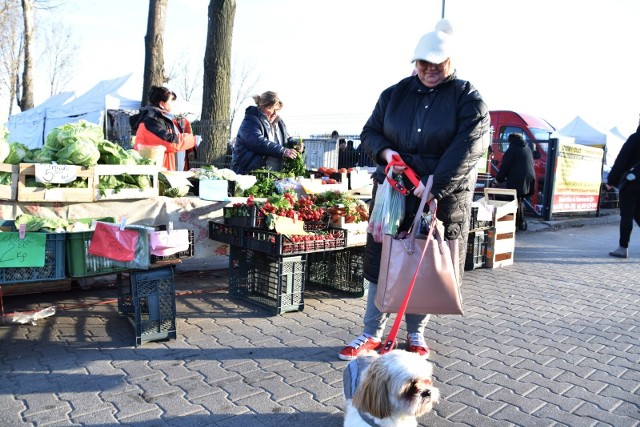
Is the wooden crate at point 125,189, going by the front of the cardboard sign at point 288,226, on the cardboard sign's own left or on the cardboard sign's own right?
on the cardboard sign's own right

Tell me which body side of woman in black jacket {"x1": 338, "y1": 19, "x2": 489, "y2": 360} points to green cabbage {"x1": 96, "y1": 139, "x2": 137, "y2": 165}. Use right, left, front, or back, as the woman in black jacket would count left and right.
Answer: right

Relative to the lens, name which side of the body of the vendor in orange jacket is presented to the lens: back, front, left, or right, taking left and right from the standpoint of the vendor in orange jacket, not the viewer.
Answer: right

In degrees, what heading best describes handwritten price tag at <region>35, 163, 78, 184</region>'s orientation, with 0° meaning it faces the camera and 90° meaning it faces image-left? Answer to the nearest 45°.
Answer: approximately 0°

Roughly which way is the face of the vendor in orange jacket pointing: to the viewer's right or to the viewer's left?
to the viewer's right

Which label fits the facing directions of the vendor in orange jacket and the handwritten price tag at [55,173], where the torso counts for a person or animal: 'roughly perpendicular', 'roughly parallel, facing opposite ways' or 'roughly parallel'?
roughly perpendicular

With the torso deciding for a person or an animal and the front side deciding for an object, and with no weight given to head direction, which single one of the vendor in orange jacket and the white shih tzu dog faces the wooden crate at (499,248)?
the vendor in orange jacket

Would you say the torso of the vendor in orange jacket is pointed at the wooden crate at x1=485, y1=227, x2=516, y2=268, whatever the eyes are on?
yes

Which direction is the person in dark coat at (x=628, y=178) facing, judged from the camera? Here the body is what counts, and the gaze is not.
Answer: to the viewer's left

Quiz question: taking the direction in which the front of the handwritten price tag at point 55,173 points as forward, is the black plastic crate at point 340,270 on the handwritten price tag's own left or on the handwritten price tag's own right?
on the handwritten price tag's own left

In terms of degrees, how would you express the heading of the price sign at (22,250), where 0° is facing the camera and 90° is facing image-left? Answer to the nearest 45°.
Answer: approximately 0°
